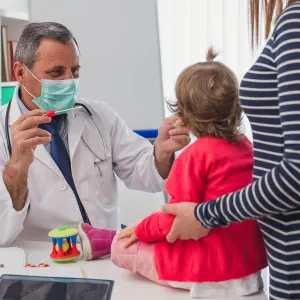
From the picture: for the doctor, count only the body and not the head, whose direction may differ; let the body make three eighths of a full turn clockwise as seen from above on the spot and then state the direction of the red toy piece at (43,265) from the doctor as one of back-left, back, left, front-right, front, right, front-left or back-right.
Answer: left

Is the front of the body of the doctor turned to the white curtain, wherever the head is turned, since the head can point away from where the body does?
no

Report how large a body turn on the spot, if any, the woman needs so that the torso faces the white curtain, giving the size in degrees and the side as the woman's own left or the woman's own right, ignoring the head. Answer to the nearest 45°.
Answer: approximately 90° to the woman's own right

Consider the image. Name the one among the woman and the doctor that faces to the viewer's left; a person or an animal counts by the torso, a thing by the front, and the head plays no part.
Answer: the woman

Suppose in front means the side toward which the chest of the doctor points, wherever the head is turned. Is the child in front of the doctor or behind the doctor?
in front

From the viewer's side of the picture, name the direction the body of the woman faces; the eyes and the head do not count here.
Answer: to the viewer's left

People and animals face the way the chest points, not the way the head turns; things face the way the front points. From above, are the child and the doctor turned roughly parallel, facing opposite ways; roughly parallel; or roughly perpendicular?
roughly parallel, facing opposite ways

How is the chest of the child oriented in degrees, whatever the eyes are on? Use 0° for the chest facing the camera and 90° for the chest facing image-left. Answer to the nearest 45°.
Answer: approximately 135°

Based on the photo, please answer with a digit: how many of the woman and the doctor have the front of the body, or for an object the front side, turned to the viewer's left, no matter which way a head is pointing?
1

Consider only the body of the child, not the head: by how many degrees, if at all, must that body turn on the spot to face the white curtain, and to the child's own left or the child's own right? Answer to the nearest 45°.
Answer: approximately 45° to the child's own right
